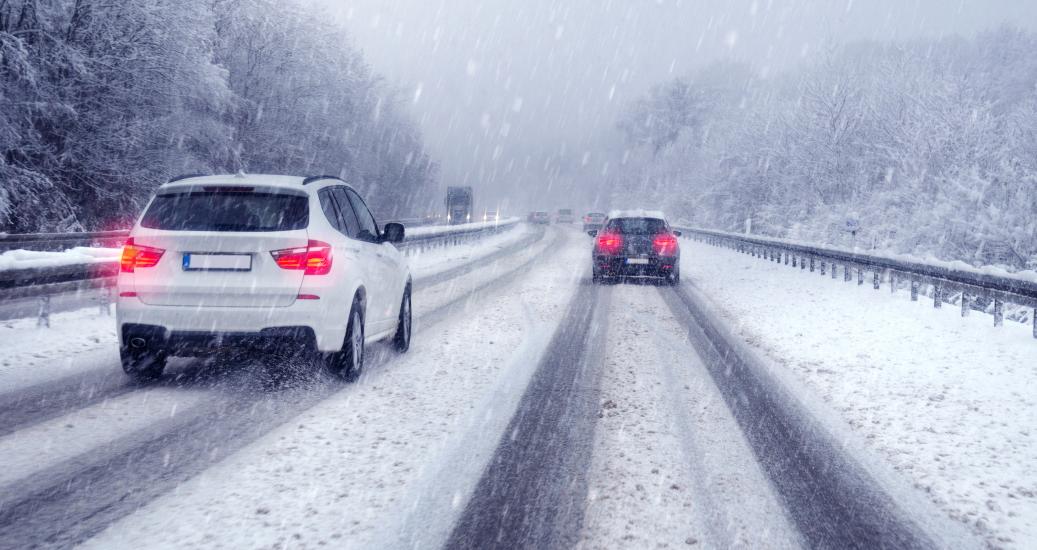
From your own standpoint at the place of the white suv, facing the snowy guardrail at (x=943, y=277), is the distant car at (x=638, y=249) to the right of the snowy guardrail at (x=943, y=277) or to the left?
left

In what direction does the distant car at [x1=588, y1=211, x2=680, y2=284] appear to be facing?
away from the camera
